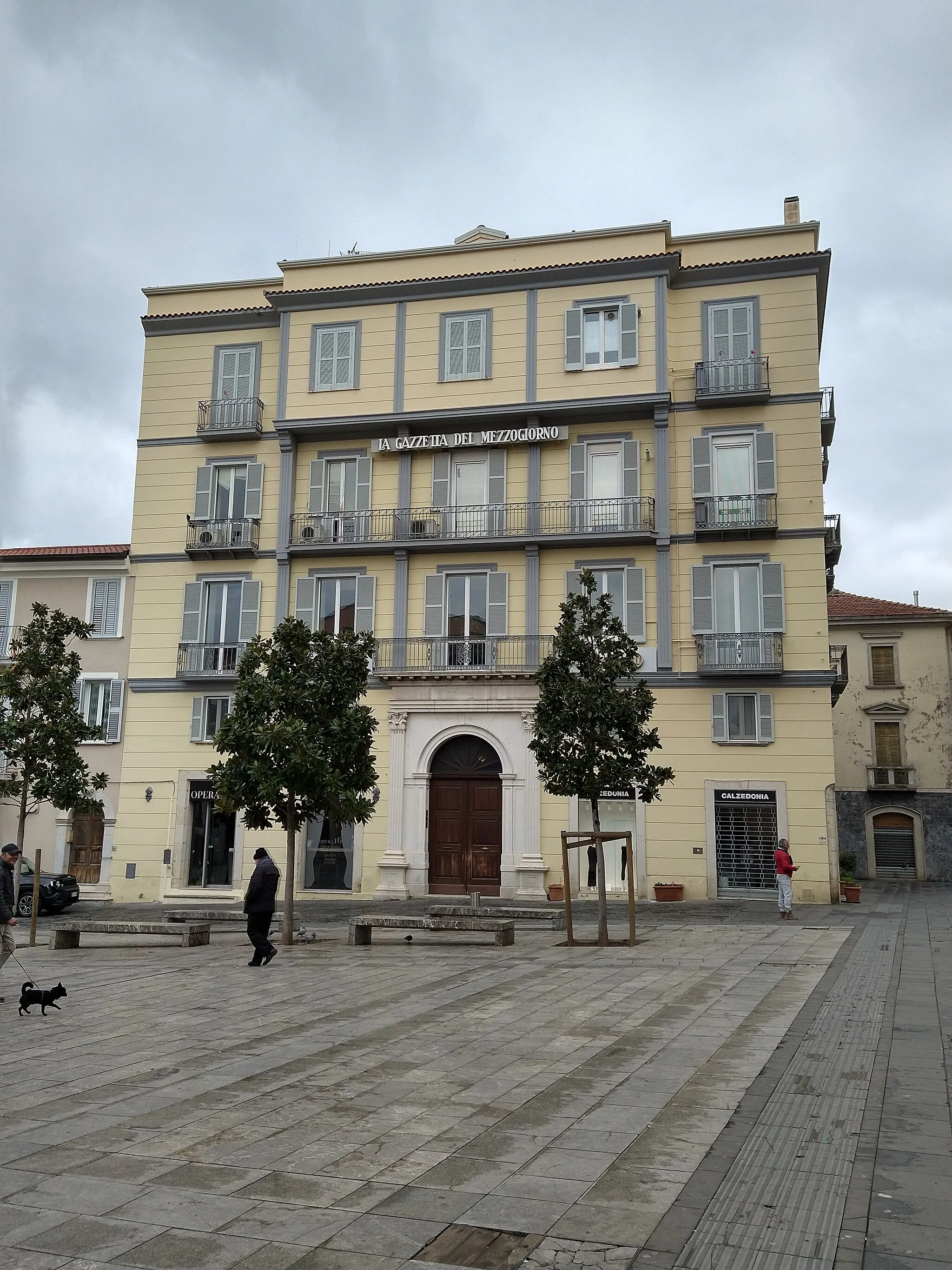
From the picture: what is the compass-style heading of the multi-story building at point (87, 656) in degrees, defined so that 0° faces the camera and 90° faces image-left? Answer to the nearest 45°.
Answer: approximately 0°

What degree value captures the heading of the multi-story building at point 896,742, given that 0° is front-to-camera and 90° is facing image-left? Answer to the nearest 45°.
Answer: approximately 0°

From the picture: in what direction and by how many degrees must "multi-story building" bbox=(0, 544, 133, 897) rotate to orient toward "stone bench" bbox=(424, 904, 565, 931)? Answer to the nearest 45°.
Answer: approximately 45° to its left

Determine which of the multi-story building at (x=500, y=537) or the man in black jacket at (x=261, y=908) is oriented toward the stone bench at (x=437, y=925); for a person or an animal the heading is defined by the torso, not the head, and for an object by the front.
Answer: the multi-story building

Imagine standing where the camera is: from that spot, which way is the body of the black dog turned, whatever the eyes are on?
to the viewer's right

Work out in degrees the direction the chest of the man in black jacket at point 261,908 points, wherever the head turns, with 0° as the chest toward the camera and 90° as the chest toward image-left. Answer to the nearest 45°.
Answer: approximately 90°

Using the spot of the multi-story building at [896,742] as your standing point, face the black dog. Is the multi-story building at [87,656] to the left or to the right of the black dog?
right

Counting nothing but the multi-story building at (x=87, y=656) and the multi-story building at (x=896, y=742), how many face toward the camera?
2
